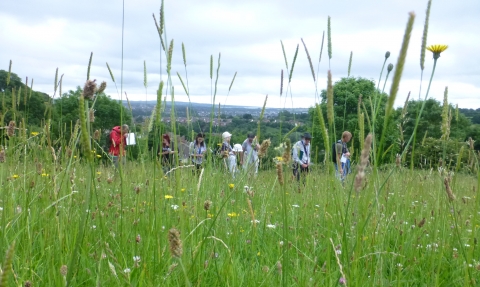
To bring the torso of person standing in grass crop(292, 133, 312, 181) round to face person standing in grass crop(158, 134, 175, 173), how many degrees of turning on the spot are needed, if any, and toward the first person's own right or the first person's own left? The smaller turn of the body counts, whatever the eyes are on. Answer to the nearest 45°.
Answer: approximately 90° to the first person's own right

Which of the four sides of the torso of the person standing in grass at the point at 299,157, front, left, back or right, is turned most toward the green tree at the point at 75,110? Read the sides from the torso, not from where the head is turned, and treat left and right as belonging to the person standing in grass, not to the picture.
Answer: right

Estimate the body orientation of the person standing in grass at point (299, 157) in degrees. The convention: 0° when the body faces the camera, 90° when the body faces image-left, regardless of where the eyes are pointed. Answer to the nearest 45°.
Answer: approximately 315°
